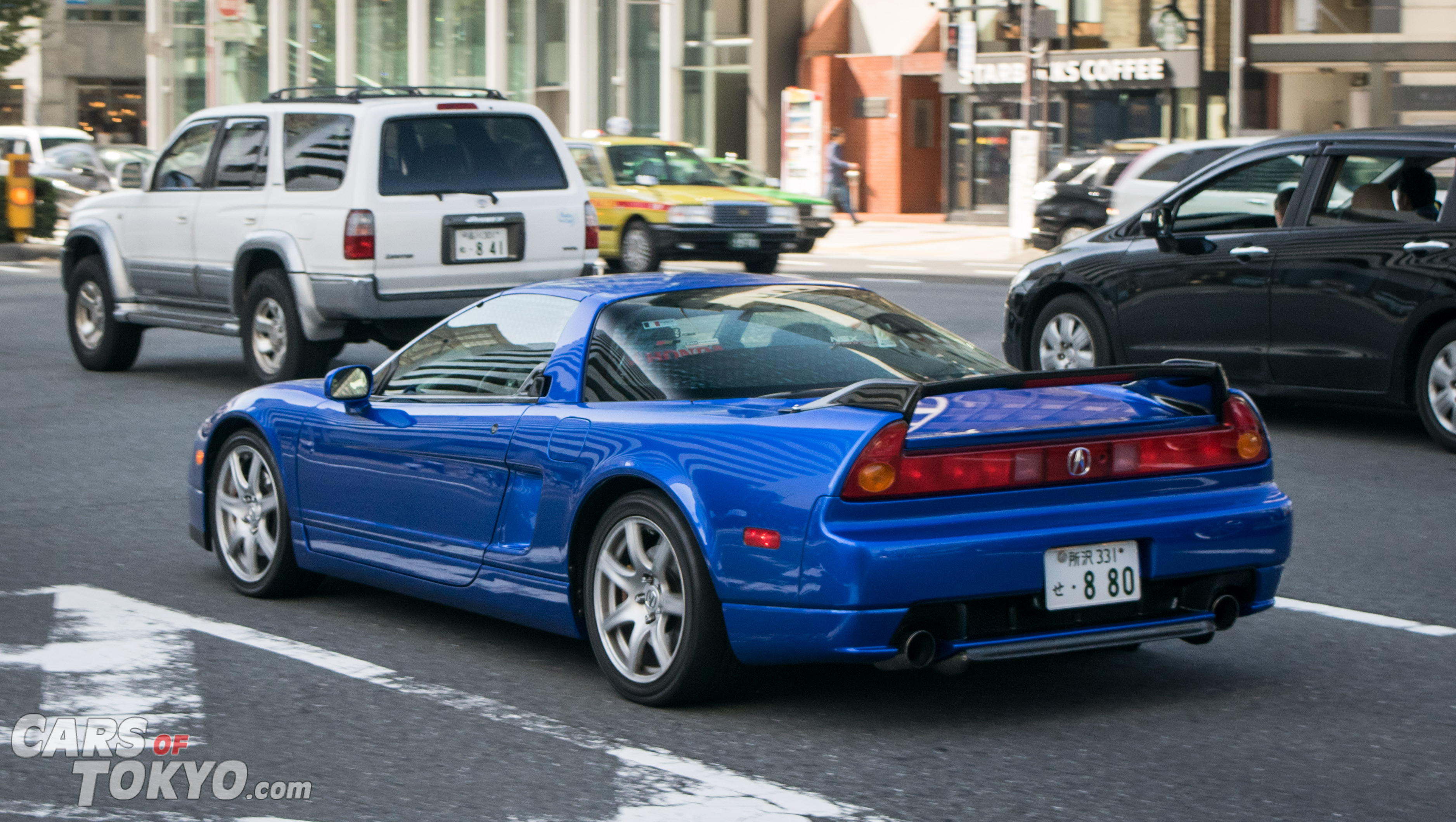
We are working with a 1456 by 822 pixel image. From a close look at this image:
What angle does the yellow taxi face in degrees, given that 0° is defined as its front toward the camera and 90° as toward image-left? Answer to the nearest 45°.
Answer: approximately 315°

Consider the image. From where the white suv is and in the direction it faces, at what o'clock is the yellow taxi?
The yellow taxi is roughly at 2 o'clock from the white suv.

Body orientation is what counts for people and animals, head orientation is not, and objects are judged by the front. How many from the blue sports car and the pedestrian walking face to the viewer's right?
1

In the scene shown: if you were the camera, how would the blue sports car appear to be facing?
facing away from the viewer and to the left of the viewer

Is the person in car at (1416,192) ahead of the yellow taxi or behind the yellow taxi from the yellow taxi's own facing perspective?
ahead

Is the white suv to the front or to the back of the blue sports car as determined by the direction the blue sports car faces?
to the front

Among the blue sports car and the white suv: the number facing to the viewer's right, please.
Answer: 0

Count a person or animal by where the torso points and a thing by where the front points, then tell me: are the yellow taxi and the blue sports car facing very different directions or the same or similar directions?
very different directions

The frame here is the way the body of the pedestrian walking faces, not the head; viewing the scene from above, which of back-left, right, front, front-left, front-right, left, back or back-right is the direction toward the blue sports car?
right

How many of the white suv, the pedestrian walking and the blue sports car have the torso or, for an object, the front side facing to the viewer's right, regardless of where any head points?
1

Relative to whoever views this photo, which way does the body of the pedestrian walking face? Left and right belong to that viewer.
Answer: facing to the right of the viewer

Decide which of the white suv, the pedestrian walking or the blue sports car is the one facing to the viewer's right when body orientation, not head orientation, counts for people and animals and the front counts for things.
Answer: the pedestrian walking

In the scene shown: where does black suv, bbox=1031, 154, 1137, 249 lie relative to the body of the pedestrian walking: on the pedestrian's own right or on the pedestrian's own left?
on the pedestrian's own right

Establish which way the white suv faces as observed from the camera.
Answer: facing away from the viewer and to the left of the viewer

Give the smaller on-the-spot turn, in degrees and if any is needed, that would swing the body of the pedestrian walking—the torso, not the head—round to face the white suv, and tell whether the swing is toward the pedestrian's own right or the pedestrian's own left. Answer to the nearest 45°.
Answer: approximately 90° to the pedestrian's own right
